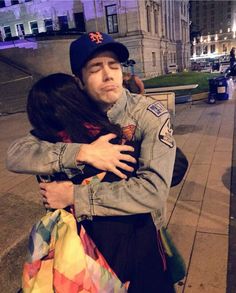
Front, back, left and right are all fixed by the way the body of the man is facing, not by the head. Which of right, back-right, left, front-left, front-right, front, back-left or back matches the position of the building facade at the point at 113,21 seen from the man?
back-right

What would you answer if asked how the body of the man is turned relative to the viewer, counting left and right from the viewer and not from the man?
facing the viewer and to the left of the viewer

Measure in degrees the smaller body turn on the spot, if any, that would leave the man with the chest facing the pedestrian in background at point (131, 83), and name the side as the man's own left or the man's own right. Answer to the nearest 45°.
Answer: approximately 135° to the man's own right
